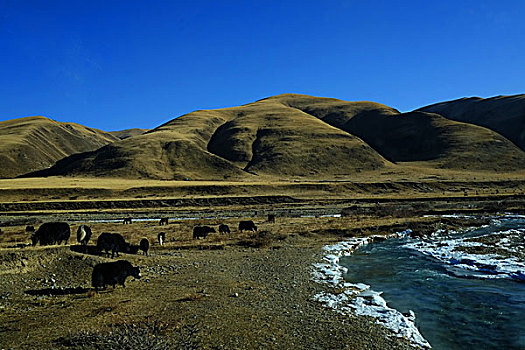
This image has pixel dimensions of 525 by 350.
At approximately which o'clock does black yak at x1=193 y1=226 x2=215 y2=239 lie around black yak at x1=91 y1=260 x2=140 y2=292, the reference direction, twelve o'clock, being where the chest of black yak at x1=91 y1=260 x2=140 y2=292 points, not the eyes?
black yak at x1=193 y1=226 x2=215 y2=239 is roughly at 10 o'clock from black yak at x1=91 y1=260 x2=140 y2=292.

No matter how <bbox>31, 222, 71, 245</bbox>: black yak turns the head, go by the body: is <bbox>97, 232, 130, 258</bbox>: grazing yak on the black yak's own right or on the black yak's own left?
on the black yak's own left

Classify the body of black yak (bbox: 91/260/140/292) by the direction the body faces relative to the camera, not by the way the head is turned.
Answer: to the viewer's right

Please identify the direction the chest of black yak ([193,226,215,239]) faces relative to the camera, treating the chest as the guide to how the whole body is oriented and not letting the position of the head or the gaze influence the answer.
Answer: to the viewer's right

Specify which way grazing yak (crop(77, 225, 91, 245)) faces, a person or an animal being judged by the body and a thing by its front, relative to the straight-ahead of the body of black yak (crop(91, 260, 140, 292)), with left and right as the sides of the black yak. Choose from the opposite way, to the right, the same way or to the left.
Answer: to the left

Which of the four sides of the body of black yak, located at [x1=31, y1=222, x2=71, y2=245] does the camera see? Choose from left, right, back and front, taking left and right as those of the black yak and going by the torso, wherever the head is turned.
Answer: left
